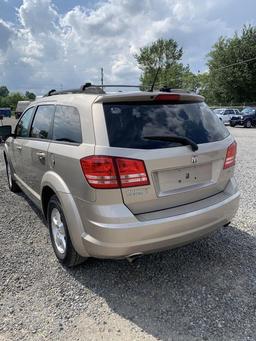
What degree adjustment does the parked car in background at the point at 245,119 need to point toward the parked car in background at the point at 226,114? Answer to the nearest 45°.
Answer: approximately 90° to its right

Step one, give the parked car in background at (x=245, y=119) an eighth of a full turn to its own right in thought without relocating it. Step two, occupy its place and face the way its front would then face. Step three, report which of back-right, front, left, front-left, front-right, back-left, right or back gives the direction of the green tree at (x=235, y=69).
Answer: right

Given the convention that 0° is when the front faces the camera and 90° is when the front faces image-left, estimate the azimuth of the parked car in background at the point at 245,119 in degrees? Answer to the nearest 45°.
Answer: approximately 45°
